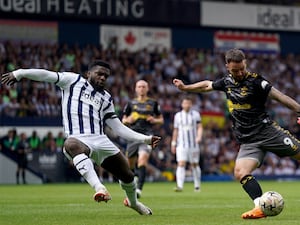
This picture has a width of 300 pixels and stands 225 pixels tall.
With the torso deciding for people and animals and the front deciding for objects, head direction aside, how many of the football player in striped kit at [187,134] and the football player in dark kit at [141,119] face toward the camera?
2

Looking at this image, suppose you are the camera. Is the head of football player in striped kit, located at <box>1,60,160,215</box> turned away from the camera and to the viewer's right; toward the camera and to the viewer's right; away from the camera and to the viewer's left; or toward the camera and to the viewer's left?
toward the camera and to the viewer's right

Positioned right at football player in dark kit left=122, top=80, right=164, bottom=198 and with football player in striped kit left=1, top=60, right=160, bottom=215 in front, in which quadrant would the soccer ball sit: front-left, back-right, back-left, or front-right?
front-left

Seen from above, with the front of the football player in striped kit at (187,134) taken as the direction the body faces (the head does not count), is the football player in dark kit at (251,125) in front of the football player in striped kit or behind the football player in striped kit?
in front

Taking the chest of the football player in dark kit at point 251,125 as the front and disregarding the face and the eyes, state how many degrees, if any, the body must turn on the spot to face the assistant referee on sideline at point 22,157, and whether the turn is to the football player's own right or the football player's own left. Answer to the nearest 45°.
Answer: approximately 90° to the football player's own right

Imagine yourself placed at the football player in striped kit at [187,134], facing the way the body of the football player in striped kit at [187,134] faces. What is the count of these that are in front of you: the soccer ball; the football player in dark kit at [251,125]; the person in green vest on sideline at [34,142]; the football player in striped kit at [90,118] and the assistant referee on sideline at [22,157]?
3

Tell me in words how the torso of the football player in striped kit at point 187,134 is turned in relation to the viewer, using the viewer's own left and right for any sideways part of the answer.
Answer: facing the viewer

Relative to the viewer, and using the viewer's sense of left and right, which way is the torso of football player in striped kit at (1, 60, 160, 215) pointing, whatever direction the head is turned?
facing the viewer and to the right of the viewer

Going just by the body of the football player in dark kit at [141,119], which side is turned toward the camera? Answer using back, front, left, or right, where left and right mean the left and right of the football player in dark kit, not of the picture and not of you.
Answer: front

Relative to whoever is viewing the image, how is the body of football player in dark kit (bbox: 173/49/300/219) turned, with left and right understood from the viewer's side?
facing the viewer and to the left of the viewer
